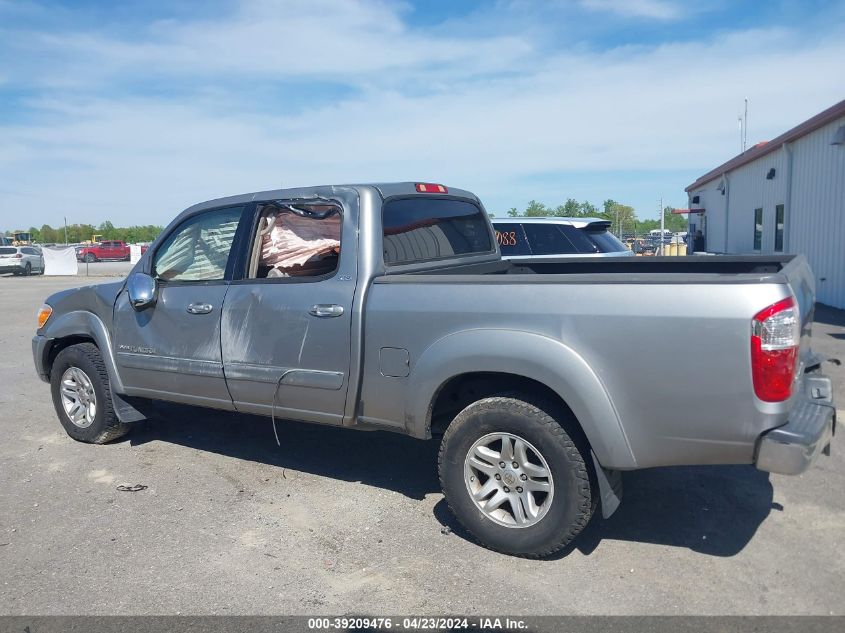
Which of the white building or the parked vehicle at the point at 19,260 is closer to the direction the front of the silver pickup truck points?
the parked vehicle

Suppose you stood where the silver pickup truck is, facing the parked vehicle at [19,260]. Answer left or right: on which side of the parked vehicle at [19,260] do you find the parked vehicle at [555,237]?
right

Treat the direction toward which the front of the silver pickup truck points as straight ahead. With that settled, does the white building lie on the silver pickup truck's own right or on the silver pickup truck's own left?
on the silver pickup truck's own right

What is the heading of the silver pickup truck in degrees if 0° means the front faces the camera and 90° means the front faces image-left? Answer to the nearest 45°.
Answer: approximately 135°

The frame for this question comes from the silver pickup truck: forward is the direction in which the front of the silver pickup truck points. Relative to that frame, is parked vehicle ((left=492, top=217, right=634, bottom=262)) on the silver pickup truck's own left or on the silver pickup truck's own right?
on the silver pickup truck's own right
